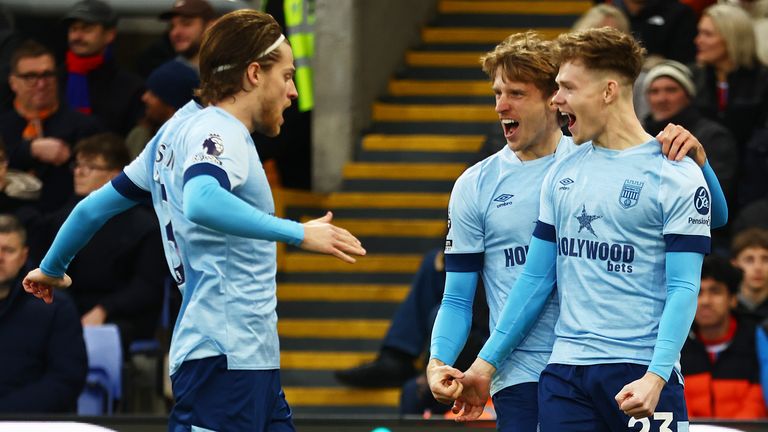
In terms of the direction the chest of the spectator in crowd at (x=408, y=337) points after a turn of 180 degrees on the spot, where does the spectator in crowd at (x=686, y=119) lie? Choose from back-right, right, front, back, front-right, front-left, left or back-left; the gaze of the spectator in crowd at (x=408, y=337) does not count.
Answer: front

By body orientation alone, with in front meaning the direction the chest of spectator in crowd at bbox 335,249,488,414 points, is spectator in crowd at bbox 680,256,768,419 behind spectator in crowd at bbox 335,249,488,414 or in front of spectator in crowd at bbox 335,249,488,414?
behind

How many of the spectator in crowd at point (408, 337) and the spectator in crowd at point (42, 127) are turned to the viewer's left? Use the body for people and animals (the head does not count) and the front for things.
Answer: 1

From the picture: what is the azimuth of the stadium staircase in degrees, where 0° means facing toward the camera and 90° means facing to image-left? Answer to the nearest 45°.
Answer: approximately 0°

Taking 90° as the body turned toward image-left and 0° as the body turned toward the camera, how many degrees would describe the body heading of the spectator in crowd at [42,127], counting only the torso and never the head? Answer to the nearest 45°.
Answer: approximately 0°

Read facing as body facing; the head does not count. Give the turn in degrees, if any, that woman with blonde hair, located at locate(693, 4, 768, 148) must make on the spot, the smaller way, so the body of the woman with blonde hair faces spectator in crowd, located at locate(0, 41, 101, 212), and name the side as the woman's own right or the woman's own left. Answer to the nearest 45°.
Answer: approximately 45° to the woman's own right

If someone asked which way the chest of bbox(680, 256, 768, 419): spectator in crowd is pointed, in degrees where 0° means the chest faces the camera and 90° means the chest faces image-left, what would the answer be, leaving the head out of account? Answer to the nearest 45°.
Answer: approximately 45°

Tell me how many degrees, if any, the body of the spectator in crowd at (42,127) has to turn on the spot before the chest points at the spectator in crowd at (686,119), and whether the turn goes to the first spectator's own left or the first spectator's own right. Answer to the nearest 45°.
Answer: approximately 45° to the first spectator's own left
